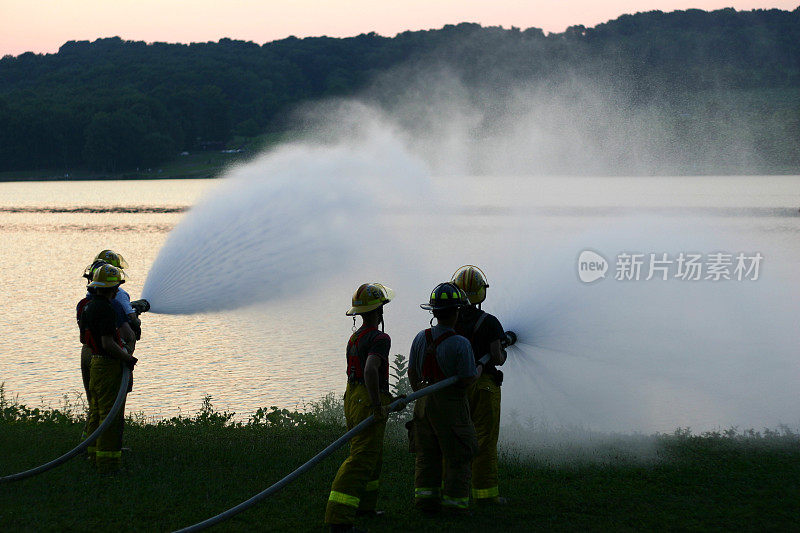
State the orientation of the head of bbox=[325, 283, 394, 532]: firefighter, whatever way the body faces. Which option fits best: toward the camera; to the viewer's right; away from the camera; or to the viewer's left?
to the viewer's right

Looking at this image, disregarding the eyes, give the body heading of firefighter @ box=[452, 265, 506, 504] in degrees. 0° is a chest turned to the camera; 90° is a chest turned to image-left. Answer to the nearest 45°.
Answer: approximately 225°

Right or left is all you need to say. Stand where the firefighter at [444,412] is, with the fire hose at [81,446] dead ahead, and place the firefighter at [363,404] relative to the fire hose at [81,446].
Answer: left

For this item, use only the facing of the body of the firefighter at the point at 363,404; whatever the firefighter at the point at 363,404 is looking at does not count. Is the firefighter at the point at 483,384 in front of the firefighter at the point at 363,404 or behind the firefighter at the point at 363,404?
in front

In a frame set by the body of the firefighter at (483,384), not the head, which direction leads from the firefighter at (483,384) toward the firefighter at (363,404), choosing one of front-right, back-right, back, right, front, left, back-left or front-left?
back

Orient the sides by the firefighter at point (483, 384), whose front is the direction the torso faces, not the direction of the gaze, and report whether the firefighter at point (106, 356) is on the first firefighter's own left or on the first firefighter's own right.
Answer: on the first firefighter's own left

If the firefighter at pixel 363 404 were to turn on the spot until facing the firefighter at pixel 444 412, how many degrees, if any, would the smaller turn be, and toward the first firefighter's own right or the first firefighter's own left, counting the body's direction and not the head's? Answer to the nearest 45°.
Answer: approximately 45° to the first firefighter's own right

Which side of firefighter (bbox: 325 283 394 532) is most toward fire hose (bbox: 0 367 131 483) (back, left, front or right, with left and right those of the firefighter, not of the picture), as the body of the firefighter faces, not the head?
left

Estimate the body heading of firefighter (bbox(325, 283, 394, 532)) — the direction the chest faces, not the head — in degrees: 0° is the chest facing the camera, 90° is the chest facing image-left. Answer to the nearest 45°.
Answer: approximately 225°

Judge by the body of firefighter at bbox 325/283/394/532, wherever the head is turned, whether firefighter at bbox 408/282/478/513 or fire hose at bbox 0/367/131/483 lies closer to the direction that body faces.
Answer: the firefighter

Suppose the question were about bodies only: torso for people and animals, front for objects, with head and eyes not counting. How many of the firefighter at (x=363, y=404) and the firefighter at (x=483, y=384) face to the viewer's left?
0

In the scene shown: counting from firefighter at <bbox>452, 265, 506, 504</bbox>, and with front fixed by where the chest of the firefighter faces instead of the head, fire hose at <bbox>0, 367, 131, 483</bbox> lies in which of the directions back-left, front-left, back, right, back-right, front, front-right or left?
back-left
